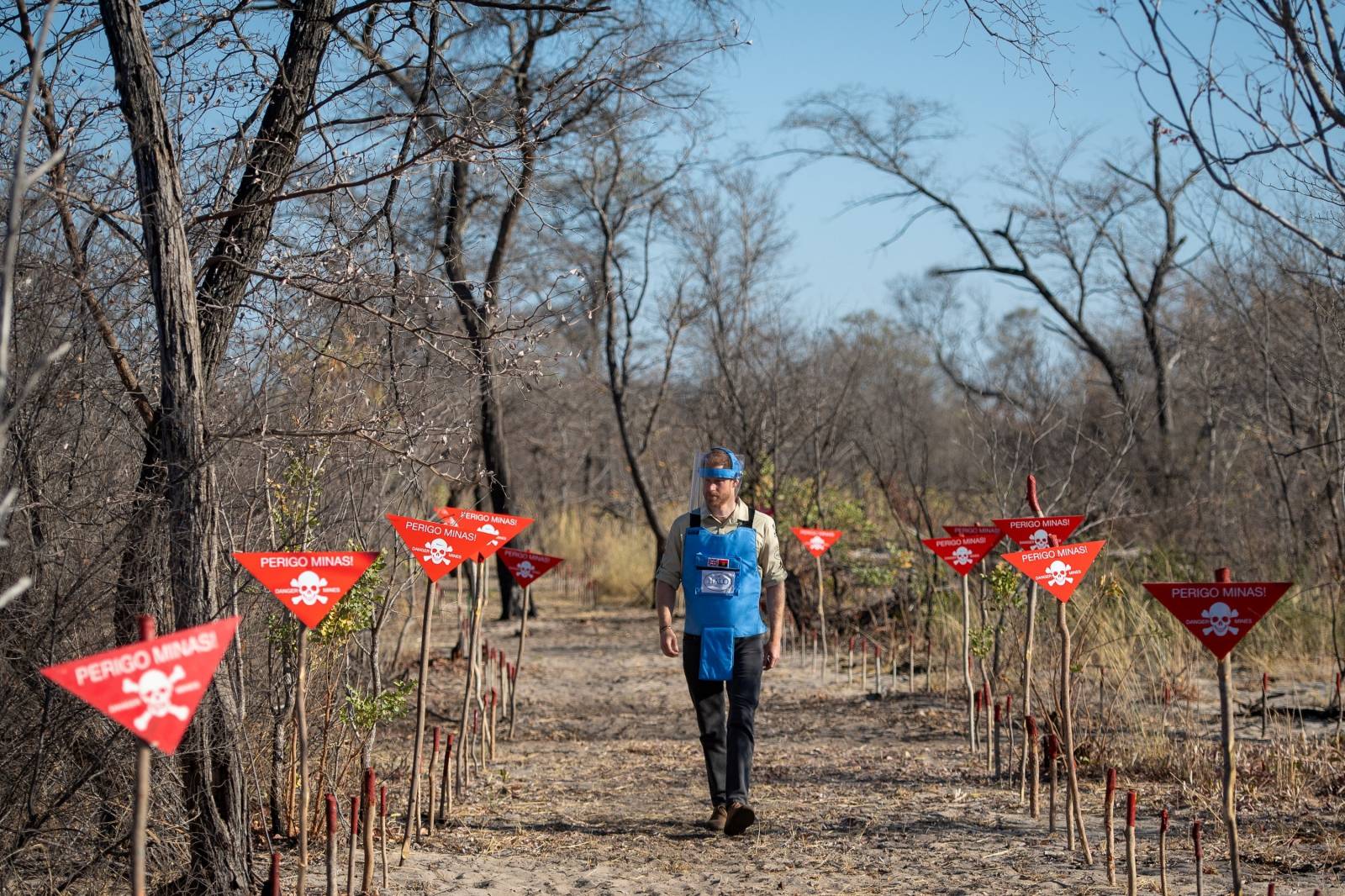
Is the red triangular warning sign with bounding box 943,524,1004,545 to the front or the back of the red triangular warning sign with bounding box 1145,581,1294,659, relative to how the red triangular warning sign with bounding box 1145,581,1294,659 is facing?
to the back

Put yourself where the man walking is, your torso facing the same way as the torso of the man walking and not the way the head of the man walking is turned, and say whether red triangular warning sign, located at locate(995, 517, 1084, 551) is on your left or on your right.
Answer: on your left

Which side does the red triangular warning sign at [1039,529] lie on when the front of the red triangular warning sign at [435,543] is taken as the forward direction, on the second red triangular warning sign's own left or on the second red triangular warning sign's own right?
on the second red triangular warning sign's own left

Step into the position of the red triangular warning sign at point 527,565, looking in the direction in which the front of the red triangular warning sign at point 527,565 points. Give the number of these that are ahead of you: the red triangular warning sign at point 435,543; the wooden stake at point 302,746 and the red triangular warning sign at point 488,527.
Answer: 3

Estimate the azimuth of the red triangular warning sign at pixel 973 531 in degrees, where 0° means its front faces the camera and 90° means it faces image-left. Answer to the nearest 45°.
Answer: approximately 0°

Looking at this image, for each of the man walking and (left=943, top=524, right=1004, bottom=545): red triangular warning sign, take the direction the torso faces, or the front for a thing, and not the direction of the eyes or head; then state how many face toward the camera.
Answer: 2

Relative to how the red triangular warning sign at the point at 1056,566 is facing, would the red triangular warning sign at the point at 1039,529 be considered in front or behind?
behind
